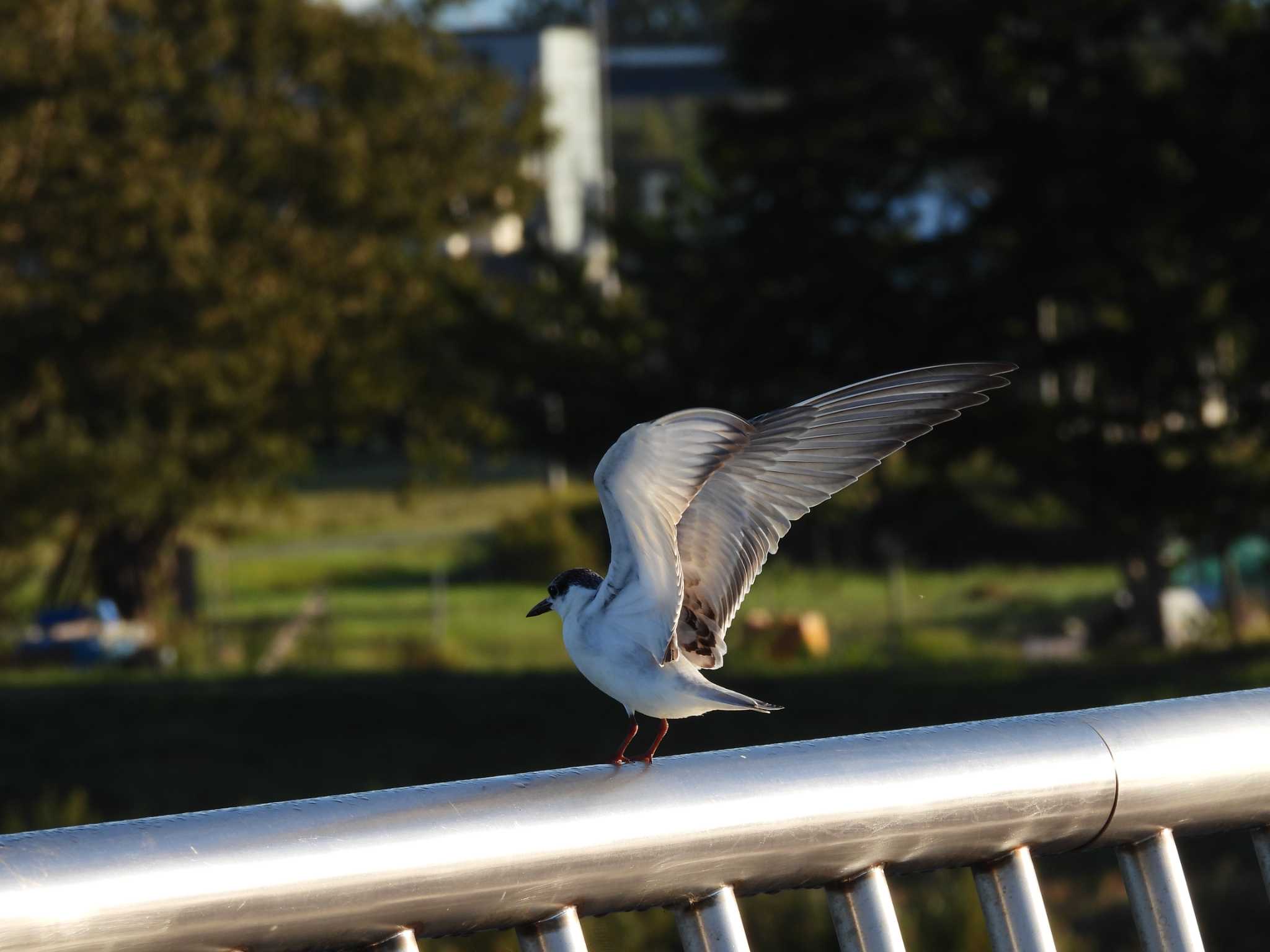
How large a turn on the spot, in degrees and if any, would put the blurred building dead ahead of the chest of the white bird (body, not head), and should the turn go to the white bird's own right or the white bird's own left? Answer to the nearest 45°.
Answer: approximately 90° to the white bird's own right

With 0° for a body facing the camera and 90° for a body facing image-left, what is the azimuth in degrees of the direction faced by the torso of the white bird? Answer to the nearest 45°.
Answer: approximately 90°
